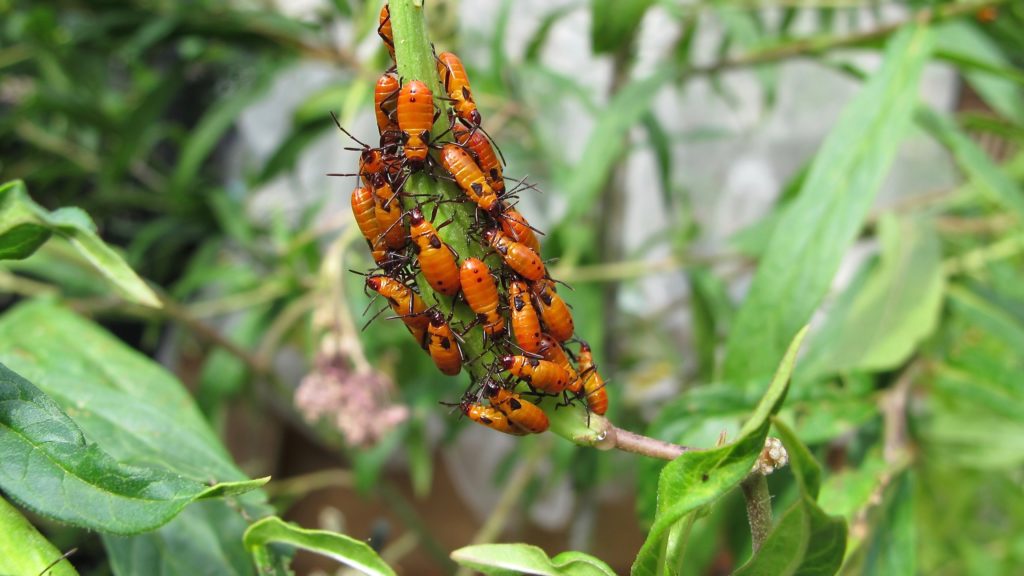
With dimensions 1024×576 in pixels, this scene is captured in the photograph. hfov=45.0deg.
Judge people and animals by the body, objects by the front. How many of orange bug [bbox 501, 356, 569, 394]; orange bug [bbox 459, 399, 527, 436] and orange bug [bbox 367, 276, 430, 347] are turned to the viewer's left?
3

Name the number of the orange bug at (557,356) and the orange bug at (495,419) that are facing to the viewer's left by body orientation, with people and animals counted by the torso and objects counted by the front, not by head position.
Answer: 2

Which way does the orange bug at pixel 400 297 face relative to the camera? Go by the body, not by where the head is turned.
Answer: to the viewer's left

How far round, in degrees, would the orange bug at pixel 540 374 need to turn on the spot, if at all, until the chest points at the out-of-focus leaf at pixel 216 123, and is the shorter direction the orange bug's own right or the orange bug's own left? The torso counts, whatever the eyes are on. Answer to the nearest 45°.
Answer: approximately 90° to the orange bug's own right

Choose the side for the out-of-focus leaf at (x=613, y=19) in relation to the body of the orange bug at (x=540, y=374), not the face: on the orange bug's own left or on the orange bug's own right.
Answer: on the orange bug's own right

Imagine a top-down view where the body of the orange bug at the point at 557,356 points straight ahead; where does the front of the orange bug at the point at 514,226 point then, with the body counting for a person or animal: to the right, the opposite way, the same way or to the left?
the same way

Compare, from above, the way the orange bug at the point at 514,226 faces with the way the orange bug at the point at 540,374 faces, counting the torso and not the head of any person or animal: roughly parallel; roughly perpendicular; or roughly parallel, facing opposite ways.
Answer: roughly parallel

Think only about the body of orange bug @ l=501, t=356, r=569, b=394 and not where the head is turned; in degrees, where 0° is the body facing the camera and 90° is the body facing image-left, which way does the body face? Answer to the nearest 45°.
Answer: approximately 90°

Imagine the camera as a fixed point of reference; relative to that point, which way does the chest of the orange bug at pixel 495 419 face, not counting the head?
to the viewer's left

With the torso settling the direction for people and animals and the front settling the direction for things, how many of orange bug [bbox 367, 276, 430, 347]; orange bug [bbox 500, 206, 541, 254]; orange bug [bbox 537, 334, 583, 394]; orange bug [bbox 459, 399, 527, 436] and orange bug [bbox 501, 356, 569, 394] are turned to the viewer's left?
5

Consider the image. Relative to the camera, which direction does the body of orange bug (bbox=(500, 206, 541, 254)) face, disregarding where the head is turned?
to the viewer's left

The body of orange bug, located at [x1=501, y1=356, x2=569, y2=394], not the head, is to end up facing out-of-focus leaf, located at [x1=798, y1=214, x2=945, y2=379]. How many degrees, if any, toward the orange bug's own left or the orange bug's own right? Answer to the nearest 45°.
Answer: approximately 135° to the orange bug's own right
